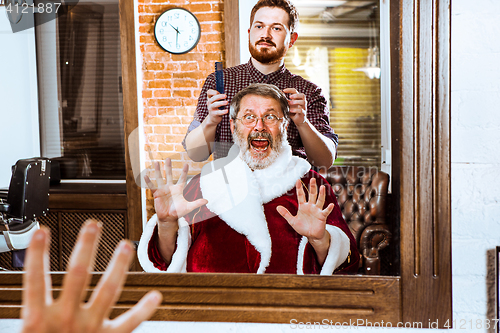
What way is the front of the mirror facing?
toward the camera
